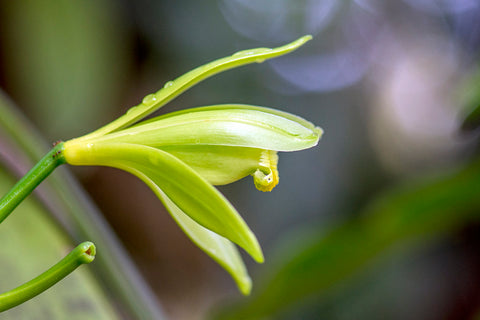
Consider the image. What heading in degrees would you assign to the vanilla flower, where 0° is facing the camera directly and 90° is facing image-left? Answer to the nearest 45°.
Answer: approximately 270°

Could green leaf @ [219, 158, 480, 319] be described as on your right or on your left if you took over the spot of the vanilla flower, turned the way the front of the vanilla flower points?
on your left
